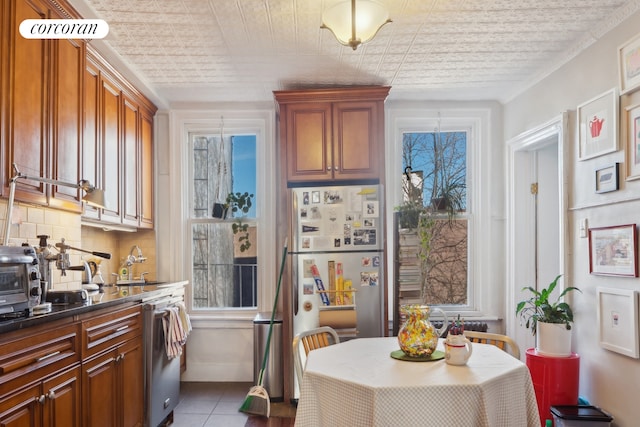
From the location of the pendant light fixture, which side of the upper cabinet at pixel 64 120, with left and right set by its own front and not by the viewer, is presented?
front

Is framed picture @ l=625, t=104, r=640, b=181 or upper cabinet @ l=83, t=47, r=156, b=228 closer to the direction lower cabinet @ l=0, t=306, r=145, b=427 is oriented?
the framed picture

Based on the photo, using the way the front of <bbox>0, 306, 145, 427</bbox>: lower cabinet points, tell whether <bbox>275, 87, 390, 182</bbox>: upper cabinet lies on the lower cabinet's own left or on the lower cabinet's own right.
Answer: on the lower cabinet's own left

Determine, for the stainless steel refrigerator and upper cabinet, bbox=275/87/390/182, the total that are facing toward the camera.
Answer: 2

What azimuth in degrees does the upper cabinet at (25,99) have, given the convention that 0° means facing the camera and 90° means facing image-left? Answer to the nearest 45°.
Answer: approximately 315°

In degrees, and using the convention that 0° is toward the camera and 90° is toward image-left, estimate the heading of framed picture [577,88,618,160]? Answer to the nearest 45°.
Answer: approximately 45°
